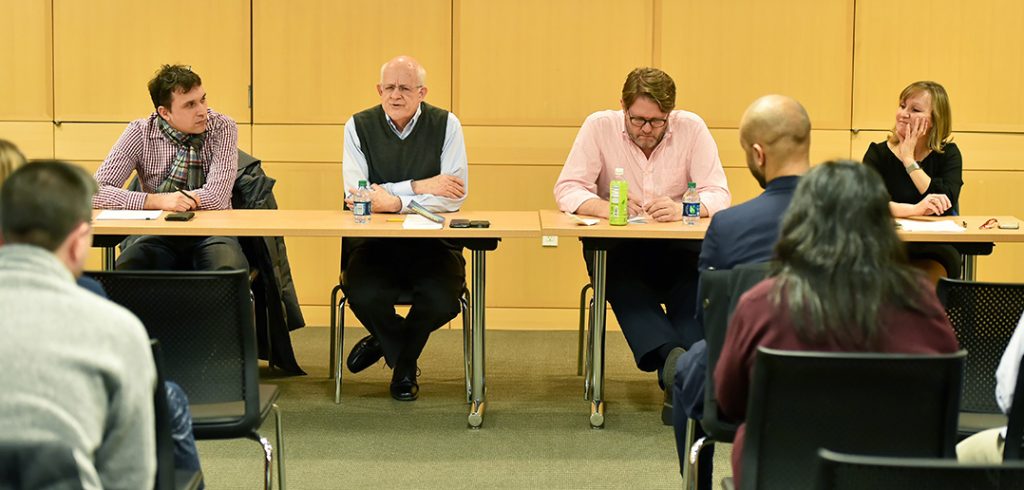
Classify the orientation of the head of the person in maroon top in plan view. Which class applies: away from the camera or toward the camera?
away from the camera

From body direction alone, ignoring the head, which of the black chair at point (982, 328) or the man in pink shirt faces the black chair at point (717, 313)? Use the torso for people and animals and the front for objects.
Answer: the man in pink shirt

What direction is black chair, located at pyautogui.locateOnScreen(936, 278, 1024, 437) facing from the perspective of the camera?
away from the camera

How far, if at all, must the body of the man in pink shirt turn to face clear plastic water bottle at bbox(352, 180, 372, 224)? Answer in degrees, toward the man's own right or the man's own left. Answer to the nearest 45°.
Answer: approximately 90° to the man's own right

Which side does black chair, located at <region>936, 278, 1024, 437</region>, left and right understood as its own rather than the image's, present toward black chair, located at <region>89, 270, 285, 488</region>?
left

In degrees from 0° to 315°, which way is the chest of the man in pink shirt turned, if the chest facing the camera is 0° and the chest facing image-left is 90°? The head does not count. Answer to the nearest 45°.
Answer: approximately 0°

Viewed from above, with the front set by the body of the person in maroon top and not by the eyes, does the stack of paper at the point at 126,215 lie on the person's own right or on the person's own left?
on the person's own left

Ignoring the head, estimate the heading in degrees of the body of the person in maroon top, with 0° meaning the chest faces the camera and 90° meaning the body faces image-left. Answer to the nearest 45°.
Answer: approximately 180°

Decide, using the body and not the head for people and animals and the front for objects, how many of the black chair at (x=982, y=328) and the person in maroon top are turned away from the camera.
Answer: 2
